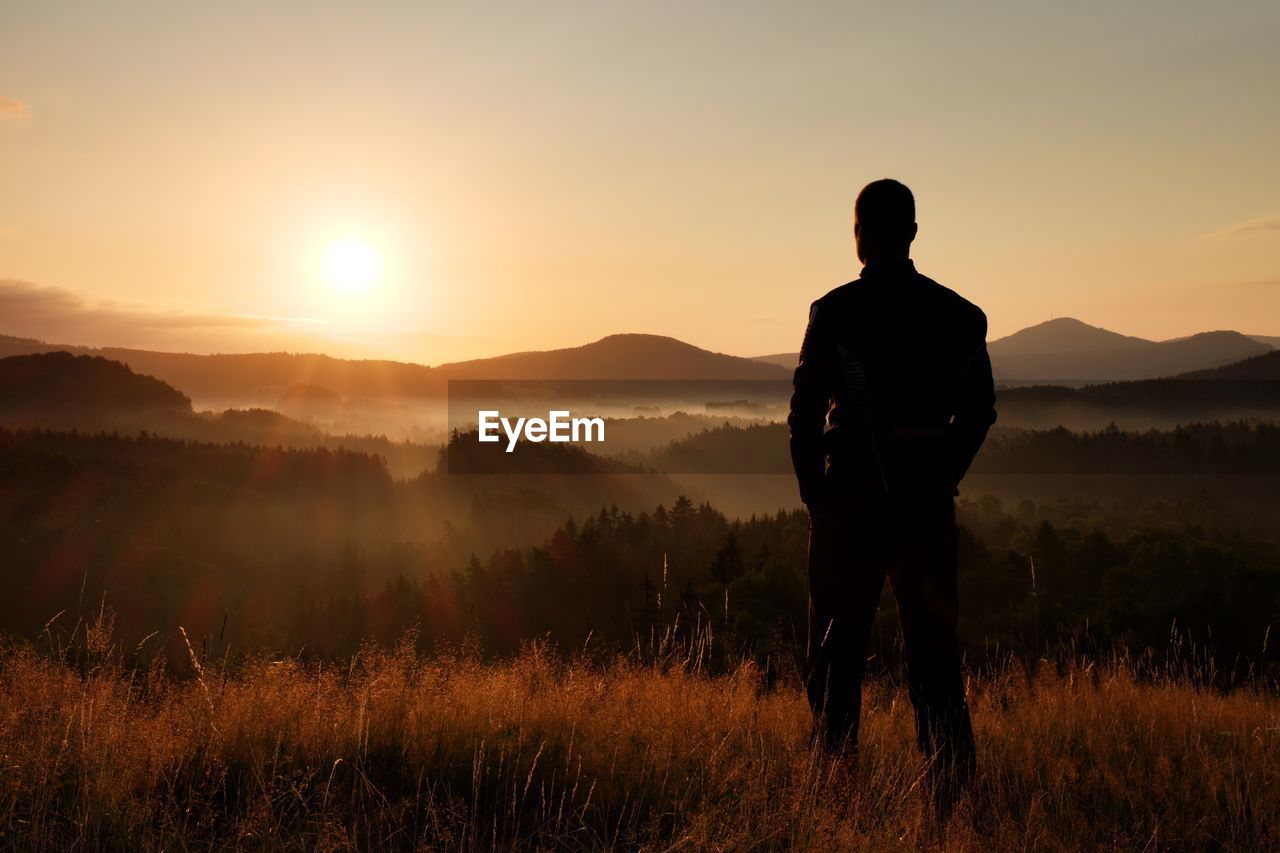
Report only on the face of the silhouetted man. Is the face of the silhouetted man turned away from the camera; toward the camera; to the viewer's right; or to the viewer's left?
away from the camera

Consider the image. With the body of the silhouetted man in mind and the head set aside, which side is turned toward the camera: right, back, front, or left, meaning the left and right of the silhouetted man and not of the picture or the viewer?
back
